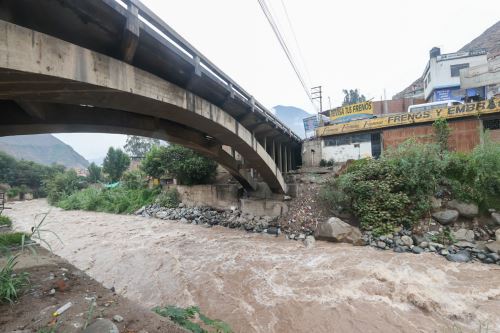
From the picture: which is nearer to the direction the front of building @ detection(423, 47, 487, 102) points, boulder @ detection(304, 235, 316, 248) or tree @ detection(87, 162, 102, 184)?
the boulder

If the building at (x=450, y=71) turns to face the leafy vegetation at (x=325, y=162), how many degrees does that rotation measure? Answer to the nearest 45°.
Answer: approximately 45° to its right

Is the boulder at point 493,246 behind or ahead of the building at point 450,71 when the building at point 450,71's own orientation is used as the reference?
ahead

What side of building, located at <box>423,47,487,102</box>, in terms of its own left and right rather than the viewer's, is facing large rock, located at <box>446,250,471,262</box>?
front

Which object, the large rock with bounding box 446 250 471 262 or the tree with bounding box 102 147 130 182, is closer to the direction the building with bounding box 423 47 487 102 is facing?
the large rock

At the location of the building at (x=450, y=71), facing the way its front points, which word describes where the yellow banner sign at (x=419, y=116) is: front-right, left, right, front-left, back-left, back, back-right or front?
front

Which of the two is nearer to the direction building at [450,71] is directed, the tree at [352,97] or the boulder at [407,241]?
the boulder

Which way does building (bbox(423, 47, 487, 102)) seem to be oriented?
toward the camera

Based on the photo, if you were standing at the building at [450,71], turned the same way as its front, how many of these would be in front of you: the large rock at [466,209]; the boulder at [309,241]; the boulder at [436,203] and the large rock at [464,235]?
4

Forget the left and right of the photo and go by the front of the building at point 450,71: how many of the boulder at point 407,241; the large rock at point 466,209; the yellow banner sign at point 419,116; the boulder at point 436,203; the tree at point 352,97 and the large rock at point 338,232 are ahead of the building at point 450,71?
5

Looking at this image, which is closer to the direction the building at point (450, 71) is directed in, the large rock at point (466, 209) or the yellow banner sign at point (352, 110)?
the large rock

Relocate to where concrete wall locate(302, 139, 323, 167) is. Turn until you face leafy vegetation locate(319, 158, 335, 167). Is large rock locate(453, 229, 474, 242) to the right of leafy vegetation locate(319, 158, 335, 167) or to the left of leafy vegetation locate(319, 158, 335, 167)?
right

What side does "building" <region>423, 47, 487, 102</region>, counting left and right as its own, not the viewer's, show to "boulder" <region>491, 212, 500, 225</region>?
front

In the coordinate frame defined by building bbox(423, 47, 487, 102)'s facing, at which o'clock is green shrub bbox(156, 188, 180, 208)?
The green shrub is roughly at 1 o'clock from the building.

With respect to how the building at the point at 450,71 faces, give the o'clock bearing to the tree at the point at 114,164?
The tree is roughly at 2 o'clock from the building.

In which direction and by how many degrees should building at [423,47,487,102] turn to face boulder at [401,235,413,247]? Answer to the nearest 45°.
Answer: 0° — it already faces it

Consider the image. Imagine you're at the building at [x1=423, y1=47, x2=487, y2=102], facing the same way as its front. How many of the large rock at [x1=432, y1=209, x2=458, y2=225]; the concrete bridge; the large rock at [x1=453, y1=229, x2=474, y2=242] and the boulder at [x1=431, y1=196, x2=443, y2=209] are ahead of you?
4

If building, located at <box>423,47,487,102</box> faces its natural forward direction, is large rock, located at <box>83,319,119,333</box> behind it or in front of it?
in front
